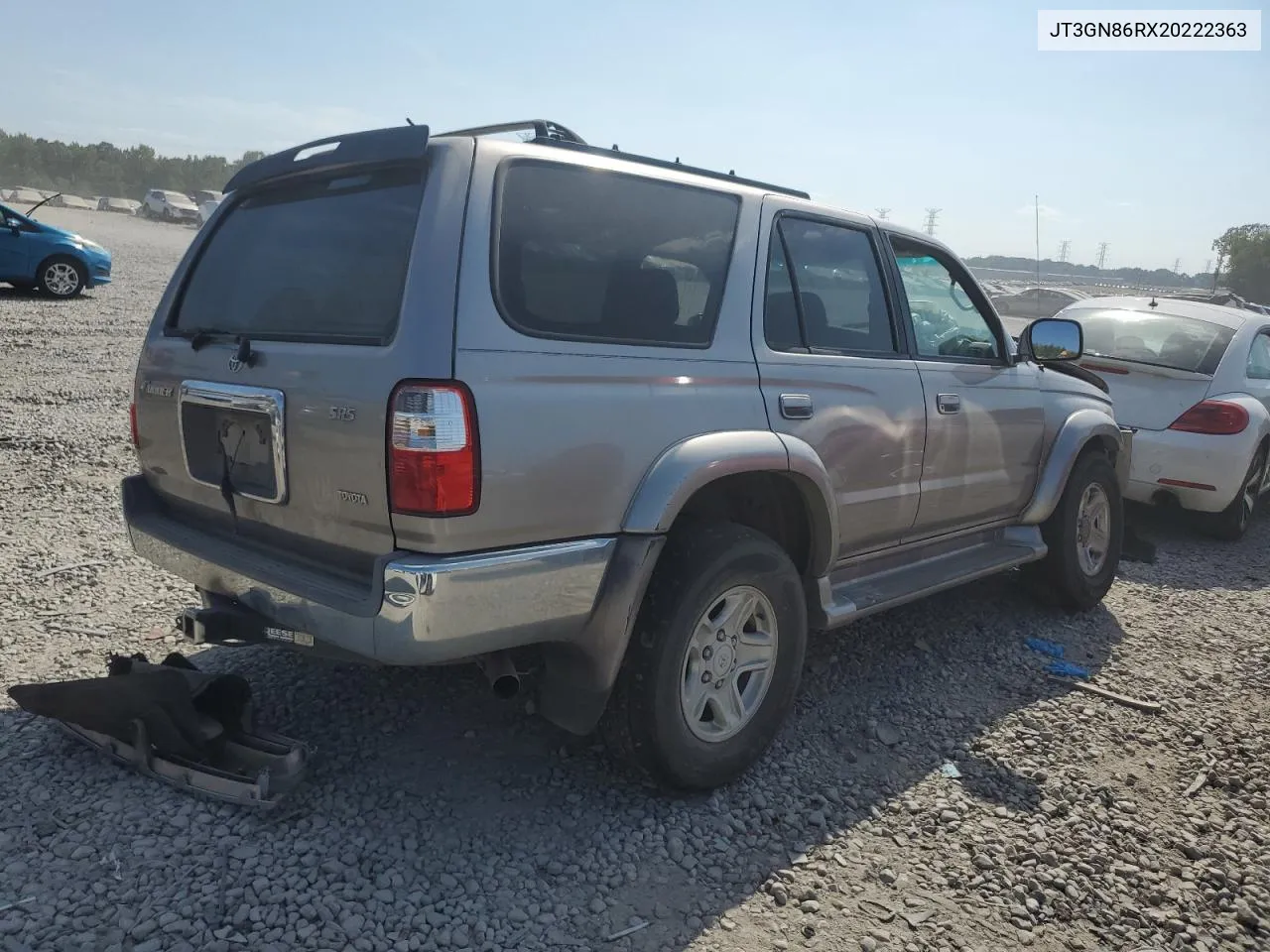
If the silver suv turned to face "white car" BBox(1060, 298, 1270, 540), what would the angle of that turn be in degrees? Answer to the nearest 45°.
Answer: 0° — it already faces it

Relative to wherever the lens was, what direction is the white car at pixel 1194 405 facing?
facing away from the viewer and to the right of the viewer

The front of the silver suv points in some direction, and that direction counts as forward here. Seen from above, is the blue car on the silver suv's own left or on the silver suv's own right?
on the silver suv's own left

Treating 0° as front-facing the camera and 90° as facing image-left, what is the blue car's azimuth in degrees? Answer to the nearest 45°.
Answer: approximately 270°

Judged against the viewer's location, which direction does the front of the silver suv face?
facing away from the viewer and to the right of the viewer

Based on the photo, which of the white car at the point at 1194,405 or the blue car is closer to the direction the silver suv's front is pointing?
the white car

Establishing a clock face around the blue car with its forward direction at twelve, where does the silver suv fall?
The silver suv is roughly at 3 o'clock from the blue car.

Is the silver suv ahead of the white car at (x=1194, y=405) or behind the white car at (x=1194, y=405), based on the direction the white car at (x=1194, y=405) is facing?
behind
